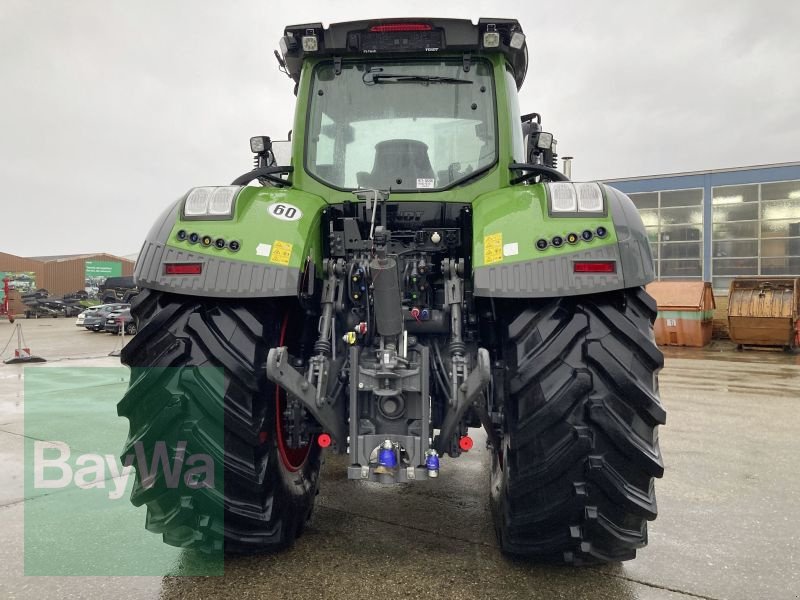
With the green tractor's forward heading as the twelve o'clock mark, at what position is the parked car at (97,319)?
The parked car is roughly at 11 o'clock from the green tractor.

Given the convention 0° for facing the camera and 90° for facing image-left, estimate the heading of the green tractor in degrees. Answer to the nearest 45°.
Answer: approximately 180°

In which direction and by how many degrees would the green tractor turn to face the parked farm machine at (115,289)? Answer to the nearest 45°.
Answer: approximately 45° to its left

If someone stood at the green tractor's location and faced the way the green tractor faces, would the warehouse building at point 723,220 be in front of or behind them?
in front

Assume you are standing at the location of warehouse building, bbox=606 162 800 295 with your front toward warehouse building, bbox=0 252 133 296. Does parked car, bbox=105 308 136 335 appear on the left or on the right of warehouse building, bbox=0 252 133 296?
left

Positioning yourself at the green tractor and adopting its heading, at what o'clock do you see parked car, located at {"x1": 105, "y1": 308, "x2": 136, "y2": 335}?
The parked car is roughly at 11 o'clock from the green tractor.

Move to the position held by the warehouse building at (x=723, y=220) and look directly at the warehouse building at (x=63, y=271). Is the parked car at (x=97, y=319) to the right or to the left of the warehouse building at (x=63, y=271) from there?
left
